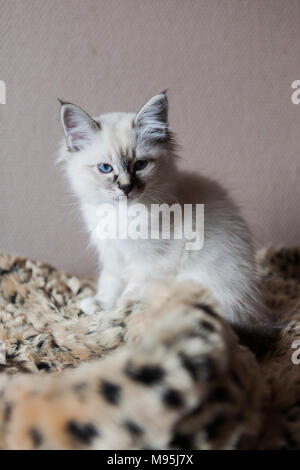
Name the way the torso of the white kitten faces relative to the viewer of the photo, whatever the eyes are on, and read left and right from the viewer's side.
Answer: facing to the left of the viewer
